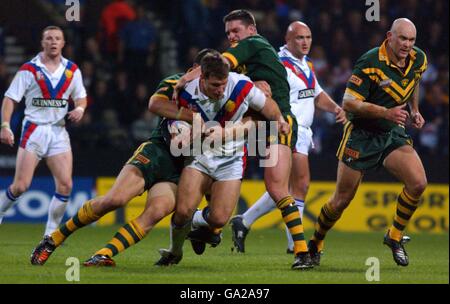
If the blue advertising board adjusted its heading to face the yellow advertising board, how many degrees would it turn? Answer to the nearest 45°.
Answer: approximately 90° to its left

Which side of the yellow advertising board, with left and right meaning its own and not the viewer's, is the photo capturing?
front

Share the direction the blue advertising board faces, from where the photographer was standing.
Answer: facing the viewer

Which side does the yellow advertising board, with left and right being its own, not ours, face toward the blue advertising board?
right

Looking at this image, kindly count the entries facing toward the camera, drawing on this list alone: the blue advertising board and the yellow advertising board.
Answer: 2
